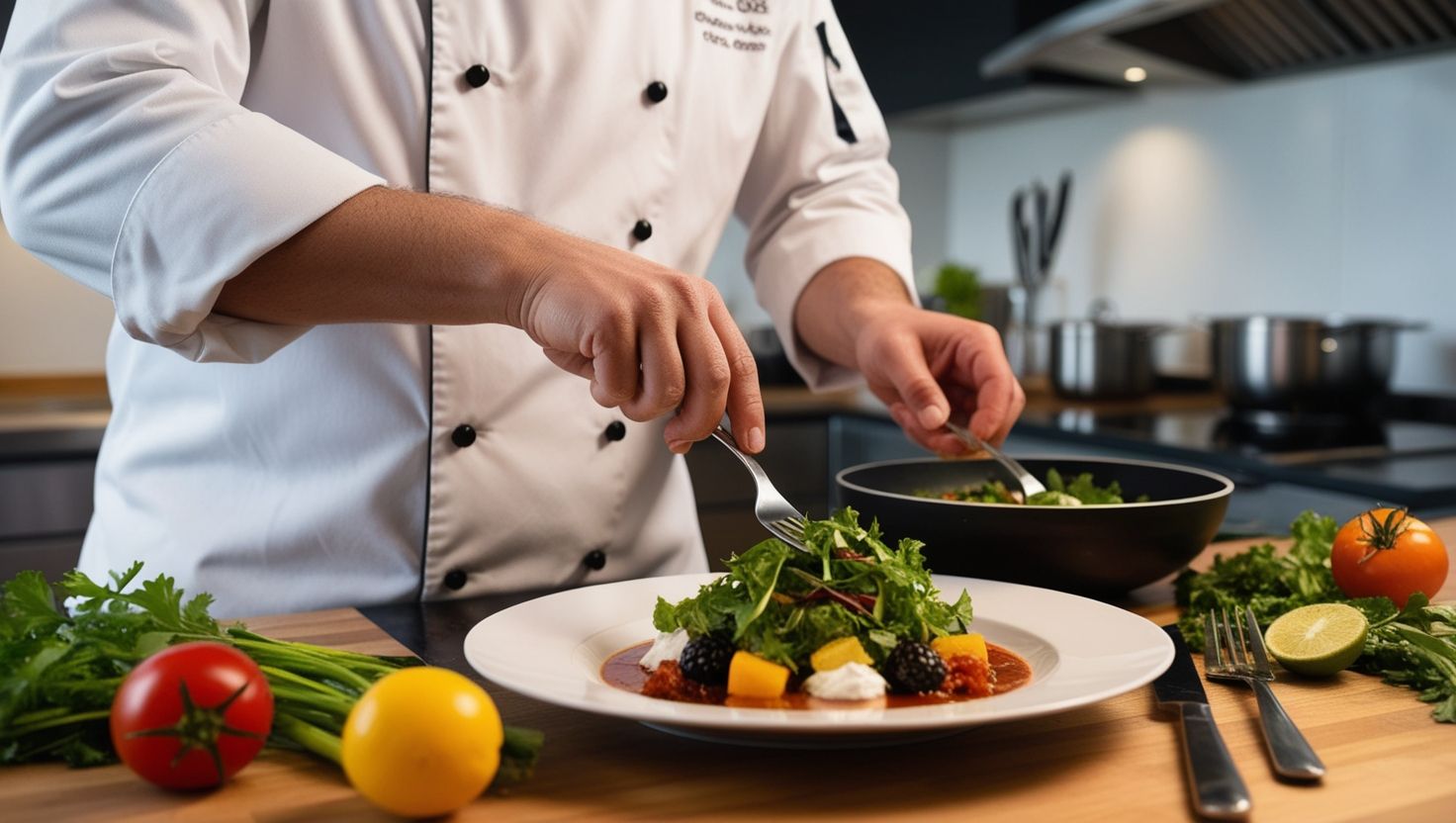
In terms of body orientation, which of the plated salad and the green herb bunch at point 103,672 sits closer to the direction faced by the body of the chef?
the plated salad

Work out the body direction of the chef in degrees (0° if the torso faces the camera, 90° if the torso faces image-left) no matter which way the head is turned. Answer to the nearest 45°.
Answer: approximately 315°

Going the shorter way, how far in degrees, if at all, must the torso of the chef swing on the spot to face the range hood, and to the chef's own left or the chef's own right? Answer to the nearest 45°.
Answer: approximately 90° to the chef's own left

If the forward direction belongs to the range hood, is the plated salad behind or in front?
in front

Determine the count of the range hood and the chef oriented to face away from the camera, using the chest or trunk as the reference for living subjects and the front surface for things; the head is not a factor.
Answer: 0

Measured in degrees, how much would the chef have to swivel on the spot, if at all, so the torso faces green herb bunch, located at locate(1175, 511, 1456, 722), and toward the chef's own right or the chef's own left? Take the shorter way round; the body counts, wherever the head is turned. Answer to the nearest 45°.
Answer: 0° — they already face it

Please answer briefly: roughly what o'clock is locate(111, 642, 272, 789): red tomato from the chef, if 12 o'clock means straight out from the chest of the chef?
The red tomato is roughly at 2 o'clock from the chef.

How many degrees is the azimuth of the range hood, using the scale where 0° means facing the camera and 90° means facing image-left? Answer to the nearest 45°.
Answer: approximately 45°
